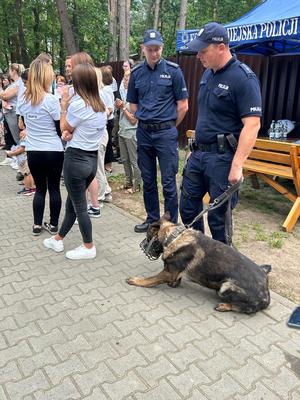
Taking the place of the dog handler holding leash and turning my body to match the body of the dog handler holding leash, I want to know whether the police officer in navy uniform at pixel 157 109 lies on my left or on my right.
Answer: on my right

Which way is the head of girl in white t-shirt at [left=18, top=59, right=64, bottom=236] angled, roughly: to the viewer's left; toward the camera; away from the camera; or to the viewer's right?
away from the camera

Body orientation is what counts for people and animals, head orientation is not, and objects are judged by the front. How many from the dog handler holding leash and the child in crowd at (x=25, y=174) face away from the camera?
0

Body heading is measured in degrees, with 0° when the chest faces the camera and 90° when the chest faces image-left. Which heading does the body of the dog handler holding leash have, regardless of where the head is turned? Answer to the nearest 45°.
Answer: approximately 45°

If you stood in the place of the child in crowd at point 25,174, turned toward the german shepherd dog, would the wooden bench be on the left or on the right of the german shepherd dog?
left
